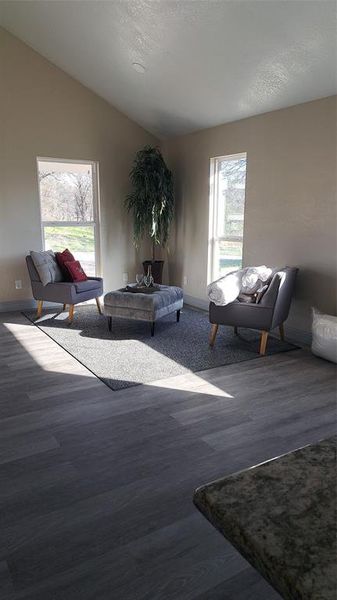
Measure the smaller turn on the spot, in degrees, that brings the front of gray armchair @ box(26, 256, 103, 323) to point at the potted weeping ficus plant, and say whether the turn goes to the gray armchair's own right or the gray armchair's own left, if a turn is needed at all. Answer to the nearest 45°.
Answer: approximately 90° to the gray armchair's own left

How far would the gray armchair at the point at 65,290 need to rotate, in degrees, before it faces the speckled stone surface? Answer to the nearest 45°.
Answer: approximately 45° to its right

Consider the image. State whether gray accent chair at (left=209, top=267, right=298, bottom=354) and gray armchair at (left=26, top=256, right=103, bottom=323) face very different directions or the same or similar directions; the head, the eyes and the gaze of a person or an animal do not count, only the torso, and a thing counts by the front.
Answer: very different directions

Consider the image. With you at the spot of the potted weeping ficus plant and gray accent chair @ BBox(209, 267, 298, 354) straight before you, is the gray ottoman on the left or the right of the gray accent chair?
right
